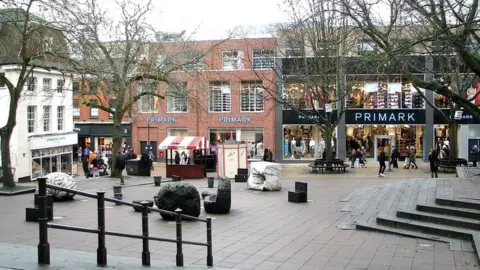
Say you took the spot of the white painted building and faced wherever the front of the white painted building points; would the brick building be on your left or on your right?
on your left

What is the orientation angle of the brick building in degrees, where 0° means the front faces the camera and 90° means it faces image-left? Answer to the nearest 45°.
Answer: approximately 0°

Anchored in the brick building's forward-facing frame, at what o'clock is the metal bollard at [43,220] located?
The metal bollard is roughly at 12 o'clock from the brick building.

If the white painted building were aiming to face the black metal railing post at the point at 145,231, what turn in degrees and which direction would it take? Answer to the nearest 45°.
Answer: approximately 45° to its right

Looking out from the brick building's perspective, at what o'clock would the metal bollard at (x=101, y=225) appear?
The metal bollard is roughly at 12 o'clock from the brick building.

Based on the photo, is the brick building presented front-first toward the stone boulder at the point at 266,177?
yes
